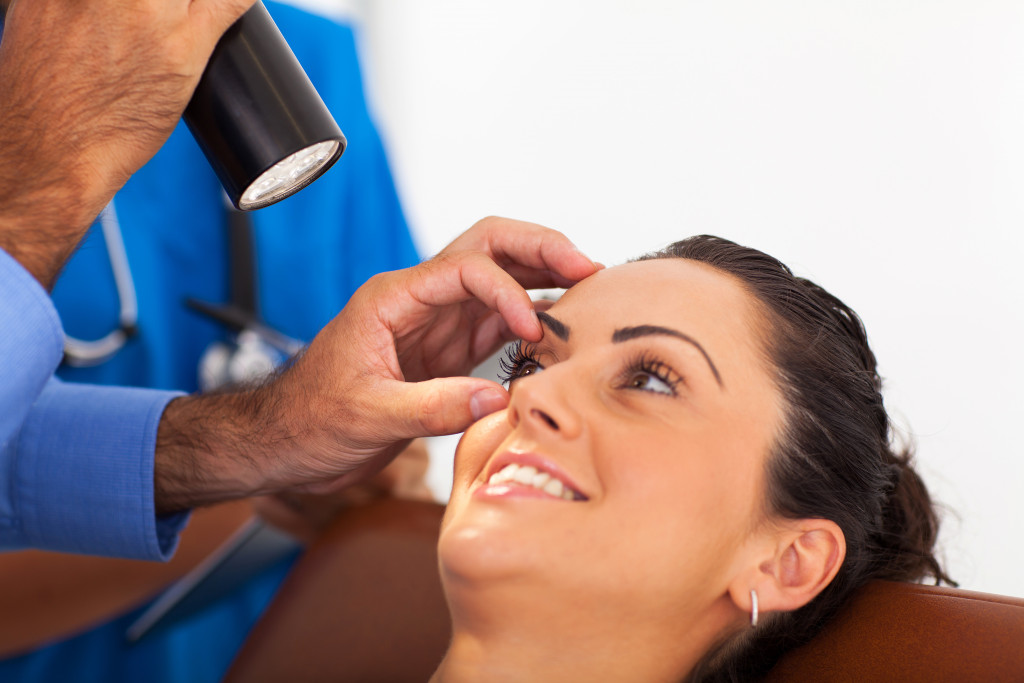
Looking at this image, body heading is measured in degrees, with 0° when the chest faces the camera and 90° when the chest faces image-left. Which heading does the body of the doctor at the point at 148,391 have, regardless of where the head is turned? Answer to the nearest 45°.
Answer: approximately 270°
